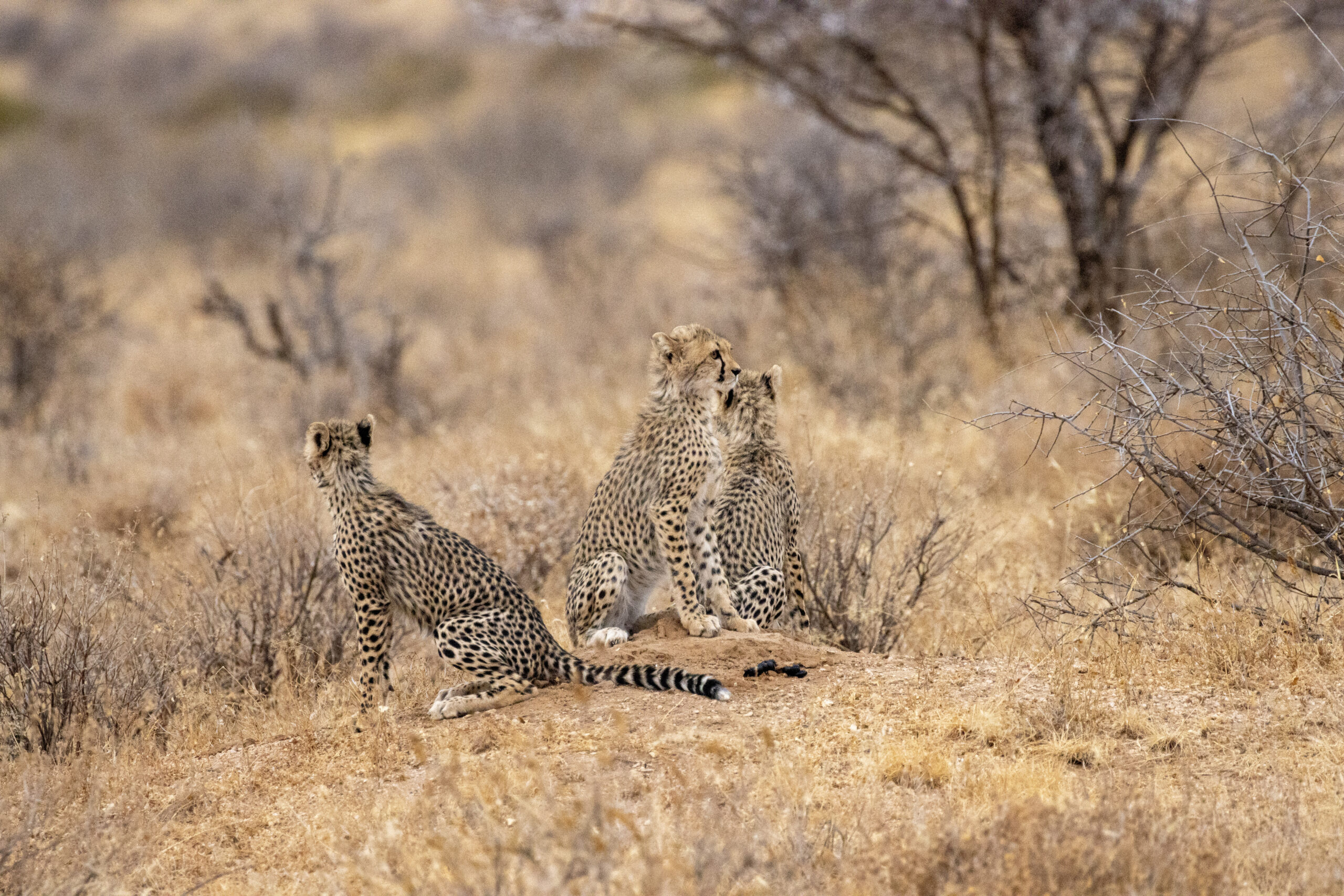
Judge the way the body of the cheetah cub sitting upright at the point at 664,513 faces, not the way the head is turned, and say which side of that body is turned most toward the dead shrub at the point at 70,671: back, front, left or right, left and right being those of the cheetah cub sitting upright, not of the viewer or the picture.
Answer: back

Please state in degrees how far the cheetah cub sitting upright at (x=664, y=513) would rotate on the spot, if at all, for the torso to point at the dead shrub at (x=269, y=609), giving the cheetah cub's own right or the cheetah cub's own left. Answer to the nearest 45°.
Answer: approximately 180°

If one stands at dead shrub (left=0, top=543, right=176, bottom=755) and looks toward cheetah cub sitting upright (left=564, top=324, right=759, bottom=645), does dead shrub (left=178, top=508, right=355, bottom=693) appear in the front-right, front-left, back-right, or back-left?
front-left

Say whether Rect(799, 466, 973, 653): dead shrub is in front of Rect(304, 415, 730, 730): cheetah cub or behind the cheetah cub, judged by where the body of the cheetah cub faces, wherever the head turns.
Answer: behind

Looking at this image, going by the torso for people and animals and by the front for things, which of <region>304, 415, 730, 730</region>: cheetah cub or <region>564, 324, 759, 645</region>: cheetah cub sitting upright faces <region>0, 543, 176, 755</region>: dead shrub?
the cheetah cub

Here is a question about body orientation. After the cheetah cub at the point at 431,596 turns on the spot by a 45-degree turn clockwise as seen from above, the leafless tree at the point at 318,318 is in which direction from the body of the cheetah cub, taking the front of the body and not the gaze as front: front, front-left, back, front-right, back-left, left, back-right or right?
front-right

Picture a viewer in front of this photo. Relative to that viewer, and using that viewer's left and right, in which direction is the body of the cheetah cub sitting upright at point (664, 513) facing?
facing to the right of the viewer

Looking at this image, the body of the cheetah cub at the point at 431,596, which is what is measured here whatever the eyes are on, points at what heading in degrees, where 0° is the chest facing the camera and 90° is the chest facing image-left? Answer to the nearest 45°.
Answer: approximately 90°

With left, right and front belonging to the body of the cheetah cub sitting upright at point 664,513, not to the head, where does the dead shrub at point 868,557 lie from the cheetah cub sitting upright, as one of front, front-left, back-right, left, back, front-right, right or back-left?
front-left

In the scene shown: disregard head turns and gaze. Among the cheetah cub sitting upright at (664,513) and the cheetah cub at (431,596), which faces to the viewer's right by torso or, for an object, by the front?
the cheetah cub sitting upright

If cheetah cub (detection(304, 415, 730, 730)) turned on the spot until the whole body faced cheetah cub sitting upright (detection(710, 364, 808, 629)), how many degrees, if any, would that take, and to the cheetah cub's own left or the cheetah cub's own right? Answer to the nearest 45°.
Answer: approximately 135° to the cheetah cub's own right
